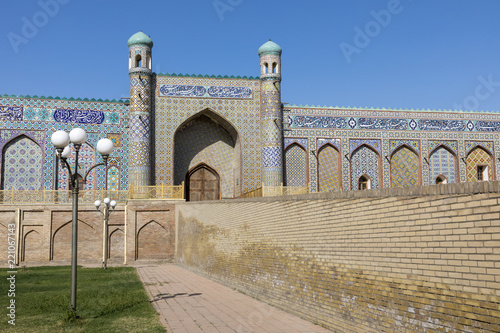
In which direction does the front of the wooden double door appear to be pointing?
toward the camera

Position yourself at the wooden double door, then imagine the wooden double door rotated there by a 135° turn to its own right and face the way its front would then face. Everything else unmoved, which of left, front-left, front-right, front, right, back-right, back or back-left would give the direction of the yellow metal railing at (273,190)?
back

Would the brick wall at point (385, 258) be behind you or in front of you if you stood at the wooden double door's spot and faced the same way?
in front
